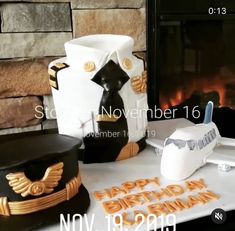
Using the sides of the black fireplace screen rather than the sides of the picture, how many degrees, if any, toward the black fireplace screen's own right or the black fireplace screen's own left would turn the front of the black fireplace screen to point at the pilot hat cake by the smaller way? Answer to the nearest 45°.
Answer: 0° — it already faces it

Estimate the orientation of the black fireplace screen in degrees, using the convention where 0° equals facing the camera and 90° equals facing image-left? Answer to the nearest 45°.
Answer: approximately 0°
